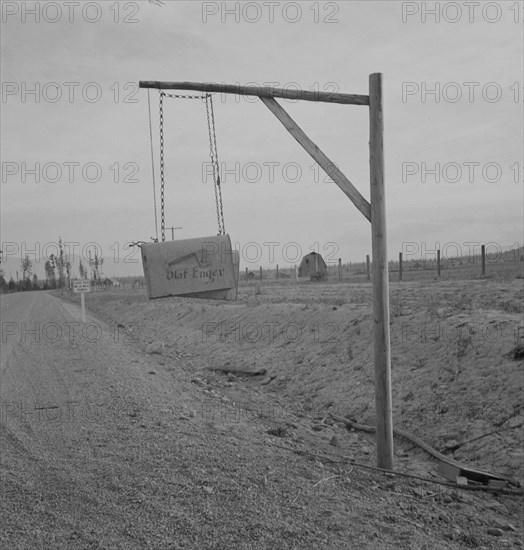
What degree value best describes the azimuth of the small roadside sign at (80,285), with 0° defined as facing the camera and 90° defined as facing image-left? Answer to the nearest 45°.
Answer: approximately 0°

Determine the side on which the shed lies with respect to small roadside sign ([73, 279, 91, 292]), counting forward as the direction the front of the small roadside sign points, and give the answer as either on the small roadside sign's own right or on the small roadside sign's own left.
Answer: on the small roadside sign's own left

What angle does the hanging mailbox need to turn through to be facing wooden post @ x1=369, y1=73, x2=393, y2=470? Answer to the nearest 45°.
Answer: approximately 135° to its left

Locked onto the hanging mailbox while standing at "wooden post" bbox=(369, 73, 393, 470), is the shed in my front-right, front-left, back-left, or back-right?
back-right
